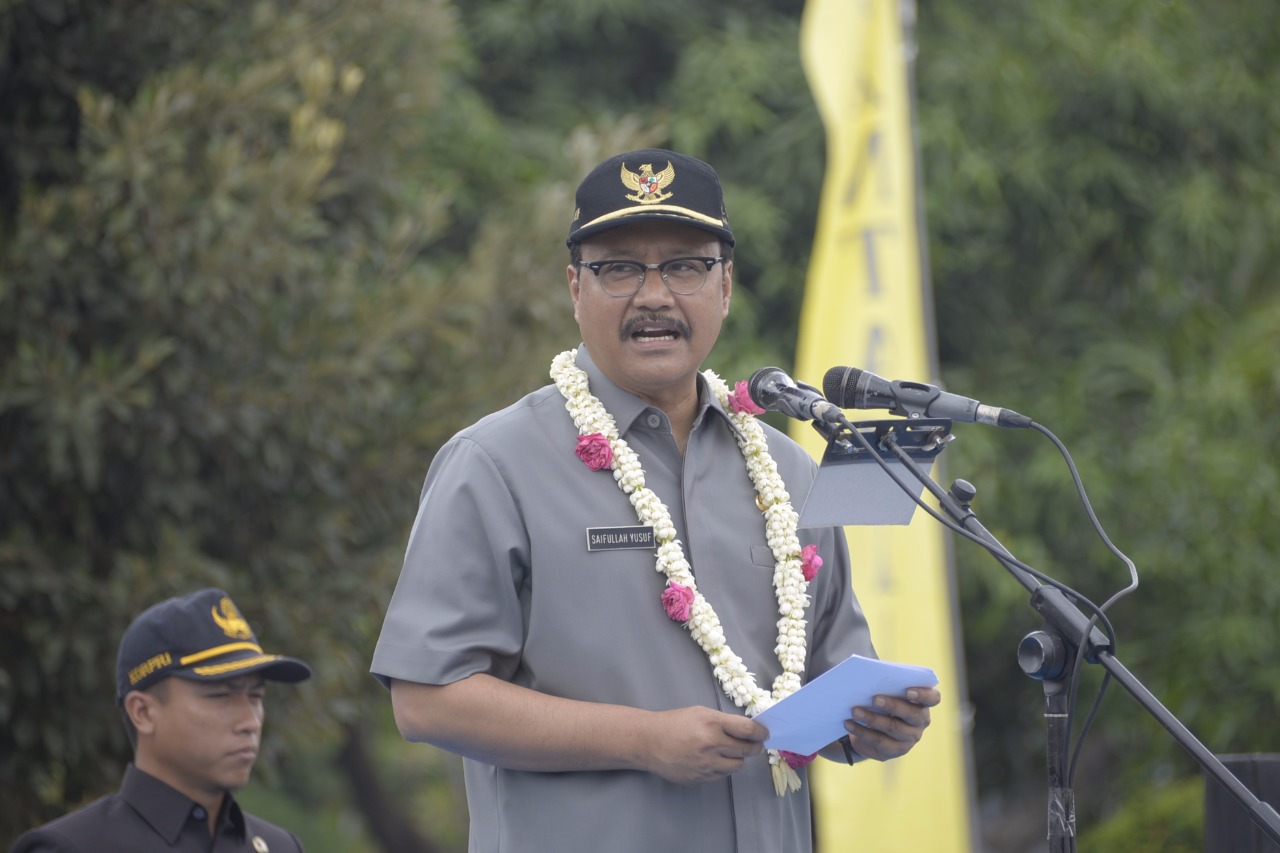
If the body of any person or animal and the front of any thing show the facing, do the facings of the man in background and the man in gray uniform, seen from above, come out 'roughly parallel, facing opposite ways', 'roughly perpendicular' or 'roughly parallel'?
roughly parallel

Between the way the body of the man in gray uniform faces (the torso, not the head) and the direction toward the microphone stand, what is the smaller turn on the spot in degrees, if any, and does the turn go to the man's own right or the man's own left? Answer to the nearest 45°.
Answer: approximately 45° to the man's own left

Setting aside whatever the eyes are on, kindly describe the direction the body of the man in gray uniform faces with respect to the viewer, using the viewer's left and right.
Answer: facing the viewer and to the right of the viewer

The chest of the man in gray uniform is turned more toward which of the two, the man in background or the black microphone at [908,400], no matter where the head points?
the black microphone

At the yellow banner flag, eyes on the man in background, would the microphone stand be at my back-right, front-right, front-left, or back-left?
front-left

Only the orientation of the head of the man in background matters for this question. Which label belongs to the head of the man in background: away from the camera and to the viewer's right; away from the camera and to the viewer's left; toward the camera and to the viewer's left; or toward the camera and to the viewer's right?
toward the camera and to the viewer's right

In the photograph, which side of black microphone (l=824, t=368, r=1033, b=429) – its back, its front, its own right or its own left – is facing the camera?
left

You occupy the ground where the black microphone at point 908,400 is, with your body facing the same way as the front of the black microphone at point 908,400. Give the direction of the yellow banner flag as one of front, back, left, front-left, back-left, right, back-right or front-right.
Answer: right

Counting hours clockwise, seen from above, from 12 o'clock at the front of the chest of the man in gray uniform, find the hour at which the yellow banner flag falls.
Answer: The yellow banner flag is roughly at 8 o'clock from the man in gray uniform.

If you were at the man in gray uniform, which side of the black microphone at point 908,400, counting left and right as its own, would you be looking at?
front

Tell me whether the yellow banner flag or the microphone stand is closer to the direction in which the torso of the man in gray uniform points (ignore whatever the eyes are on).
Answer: the microphone stand

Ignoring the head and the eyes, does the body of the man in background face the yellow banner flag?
no

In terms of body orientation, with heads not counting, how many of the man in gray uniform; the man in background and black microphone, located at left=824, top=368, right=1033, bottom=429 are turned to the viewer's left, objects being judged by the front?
1

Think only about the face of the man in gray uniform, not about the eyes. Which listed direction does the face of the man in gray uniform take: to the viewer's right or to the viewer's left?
to the viewer's right
